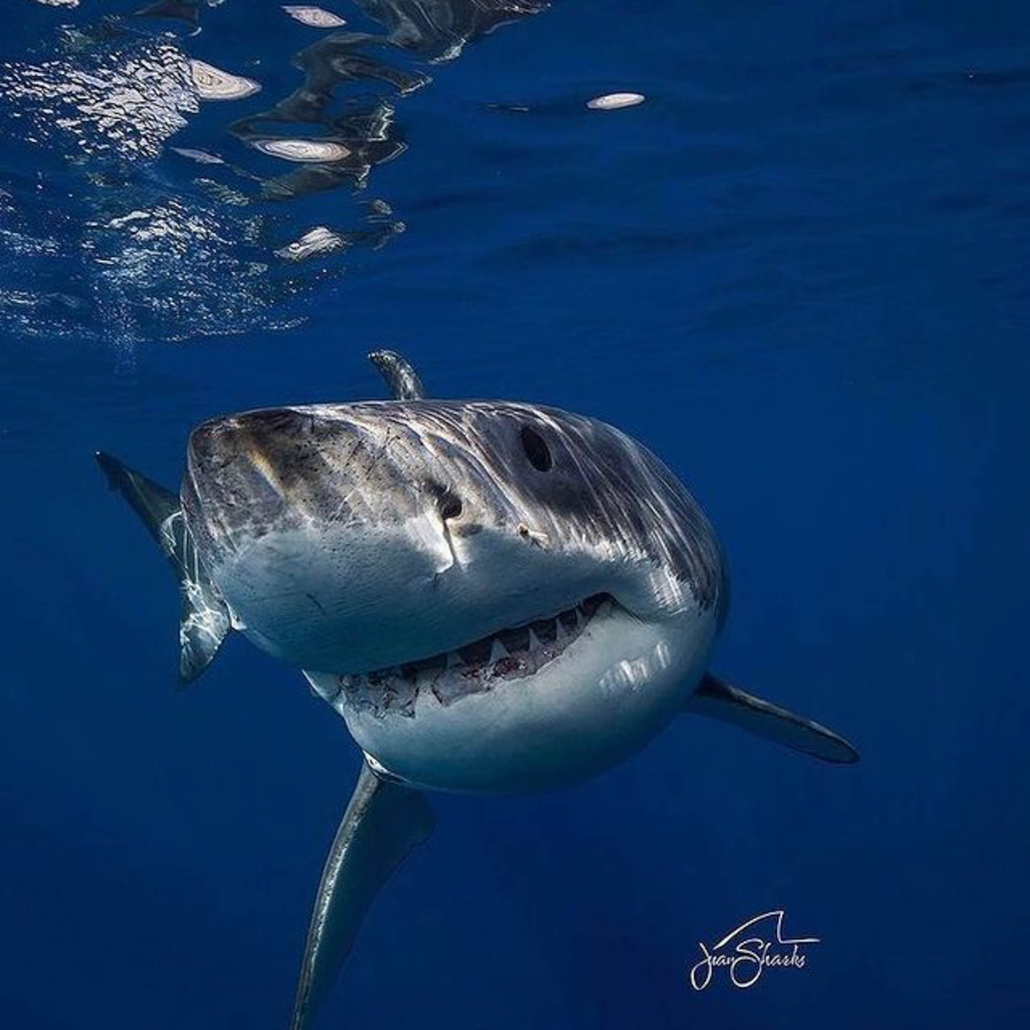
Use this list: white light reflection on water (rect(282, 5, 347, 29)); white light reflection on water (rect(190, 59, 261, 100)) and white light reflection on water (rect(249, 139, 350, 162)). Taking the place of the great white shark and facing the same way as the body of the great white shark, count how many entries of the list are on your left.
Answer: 0

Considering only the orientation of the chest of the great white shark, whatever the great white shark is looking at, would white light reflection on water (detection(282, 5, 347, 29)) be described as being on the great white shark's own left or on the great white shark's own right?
on the great white shark's own right

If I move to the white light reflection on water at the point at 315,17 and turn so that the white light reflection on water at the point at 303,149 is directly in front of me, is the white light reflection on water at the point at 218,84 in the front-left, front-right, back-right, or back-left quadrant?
front-left

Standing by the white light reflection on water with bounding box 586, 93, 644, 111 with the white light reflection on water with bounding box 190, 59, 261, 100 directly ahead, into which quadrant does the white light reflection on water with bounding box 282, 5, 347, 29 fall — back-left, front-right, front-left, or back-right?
front-left

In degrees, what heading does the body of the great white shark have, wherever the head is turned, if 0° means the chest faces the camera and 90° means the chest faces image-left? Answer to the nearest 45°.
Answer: approximately 45°

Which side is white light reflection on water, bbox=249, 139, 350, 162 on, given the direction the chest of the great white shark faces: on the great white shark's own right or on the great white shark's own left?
on the great white shark's own right
